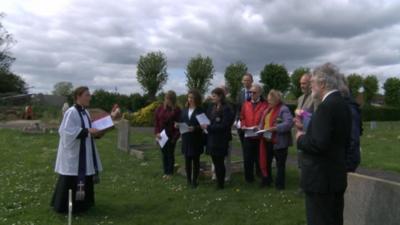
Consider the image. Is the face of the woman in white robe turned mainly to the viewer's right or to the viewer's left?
to the viewer's right

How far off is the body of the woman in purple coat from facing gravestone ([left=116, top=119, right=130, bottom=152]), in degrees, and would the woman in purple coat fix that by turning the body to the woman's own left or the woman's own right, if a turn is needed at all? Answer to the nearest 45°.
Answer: approximately 90° to the woman's own right

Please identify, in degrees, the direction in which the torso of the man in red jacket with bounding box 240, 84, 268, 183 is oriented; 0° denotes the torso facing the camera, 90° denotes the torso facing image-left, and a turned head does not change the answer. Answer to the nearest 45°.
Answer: approximately 45°

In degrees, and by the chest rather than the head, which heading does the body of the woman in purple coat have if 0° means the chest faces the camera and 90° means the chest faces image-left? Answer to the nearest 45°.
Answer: approximately 45°

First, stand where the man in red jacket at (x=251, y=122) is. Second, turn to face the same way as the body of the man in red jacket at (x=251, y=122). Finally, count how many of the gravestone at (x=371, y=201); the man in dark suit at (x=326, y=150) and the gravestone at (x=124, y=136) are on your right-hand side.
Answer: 1

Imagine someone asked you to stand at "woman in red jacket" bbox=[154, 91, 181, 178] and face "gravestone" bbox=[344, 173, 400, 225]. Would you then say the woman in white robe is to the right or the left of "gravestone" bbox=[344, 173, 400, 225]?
right

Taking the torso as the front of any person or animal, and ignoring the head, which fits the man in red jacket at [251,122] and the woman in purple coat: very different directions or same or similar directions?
same or similar directions

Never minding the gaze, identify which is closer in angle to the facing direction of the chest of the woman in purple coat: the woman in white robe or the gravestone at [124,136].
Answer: the woman in white robe

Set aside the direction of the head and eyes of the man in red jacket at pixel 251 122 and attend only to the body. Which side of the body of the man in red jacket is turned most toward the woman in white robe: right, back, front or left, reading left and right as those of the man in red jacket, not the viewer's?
front

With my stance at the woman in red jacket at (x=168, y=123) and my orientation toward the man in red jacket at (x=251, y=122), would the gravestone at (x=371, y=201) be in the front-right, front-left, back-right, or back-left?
front-right

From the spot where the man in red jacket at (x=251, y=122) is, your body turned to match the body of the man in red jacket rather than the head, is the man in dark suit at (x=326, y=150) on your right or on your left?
on your left

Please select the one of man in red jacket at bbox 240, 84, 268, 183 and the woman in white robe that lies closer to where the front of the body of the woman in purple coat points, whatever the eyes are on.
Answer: the woman in white robe

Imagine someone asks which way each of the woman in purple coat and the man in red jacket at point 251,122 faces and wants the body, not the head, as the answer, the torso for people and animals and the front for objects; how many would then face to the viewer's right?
0

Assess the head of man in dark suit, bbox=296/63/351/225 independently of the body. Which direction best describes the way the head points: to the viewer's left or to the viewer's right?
to the viewer's left
